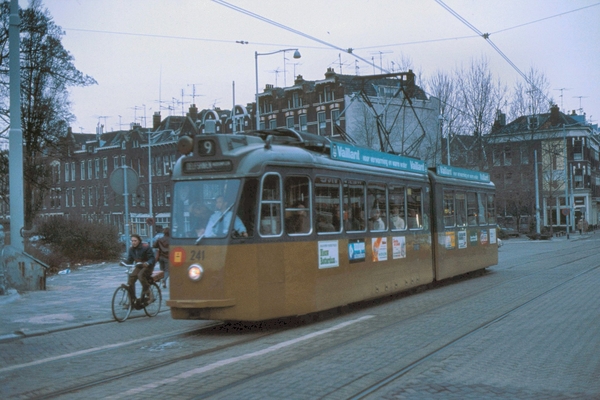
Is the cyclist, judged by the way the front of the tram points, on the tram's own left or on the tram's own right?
on the tram's own right

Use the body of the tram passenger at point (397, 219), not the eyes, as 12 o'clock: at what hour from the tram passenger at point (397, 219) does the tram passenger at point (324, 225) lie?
the tram passenger at point (324, 225) is roughly at 11 o'clock from the tram passenger at point (397, 219).

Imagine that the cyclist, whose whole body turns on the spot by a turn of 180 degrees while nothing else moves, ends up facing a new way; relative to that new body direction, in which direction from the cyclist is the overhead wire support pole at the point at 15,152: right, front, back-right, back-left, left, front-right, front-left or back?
left

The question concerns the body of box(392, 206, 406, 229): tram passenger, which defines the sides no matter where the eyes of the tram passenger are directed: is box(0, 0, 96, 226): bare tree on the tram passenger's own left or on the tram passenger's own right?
on the tram passenger's own right

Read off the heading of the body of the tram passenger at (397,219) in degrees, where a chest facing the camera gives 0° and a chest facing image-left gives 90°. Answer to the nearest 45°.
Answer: approximately 45°

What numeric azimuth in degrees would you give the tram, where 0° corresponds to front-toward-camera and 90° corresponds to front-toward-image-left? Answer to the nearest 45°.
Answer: approximately 45°

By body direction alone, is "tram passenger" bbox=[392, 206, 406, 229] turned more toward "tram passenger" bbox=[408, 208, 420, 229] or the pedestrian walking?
the pedestrian walking
